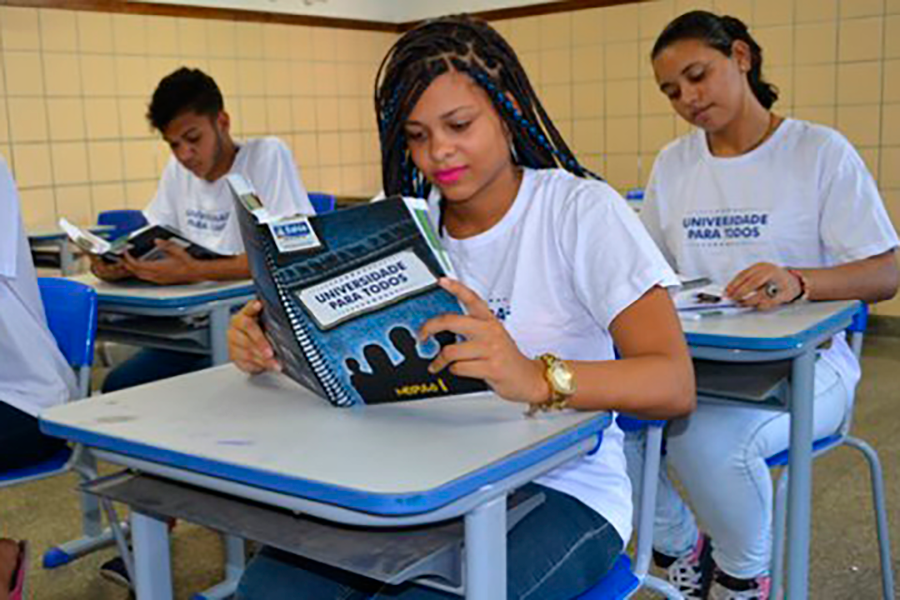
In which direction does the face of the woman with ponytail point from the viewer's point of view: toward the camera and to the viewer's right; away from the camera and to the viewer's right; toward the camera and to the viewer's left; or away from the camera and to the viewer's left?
toward the camera and to the viewer's left

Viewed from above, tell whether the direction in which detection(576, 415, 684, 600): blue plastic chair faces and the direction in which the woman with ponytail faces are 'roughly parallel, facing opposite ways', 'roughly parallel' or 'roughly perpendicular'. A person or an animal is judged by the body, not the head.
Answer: roughly parallel

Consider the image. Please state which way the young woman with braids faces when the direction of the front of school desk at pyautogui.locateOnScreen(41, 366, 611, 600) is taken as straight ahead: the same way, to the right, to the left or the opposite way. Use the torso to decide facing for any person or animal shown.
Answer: the opposite way

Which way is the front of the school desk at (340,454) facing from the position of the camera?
facing away from the viewer and to the right of the viewer

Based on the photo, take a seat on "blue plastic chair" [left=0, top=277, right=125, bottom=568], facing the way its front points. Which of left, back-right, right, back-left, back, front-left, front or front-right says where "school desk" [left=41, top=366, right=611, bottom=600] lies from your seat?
front-left

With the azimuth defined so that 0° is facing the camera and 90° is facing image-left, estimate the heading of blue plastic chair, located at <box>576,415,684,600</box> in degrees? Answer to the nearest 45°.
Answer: approximately 45°

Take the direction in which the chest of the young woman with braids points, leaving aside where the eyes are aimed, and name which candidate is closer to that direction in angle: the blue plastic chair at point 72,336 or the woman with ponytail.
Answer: the blue plastic chair

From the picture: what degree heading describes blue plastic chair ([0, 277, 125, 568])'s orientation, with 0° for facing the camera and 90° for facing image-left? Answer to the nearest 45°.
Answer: approximately 45°

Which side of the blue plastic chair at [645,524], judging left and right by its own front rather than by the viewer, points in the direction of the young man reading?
right

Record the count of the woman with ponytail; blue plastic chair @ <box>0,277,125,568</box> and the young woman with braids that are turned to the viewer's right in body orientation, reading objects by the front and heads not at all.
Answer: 0

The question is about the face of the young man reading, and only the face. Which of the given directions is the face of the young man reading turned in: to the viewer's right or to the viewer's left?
to the viewer's left

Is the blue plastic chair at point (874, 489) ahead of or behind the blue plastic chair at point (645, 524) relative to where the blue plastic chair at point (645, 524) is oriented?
behind
